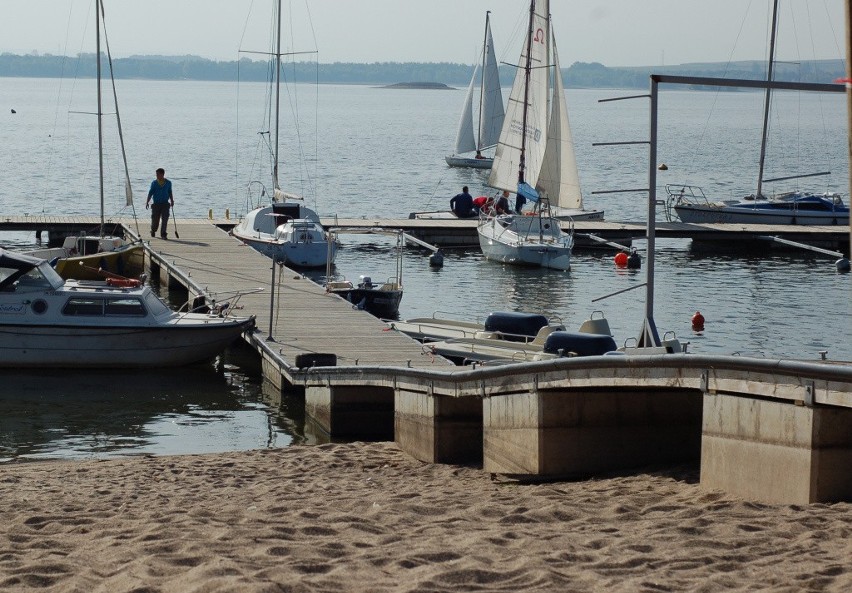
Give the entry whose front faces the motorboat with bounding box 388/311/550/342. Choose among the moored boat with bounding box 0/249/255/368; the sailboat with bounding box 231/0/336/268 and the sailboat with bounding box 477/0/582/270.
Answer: the moored boat

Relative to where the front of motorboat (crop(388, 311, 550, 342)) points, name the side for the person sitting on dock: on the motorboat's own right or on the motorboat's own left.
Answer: on the motorboat's own right

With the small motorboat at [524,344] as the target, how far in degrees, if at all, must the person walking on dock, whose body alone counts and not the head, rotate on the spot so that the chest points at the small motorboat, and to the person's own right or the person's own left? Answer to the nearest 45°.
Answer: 0° — they already face it

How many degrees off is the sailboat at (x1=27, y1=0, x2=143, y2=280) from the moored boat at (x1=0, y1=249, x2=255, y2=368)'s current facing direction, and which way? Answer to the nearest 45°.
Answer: approximately 90° to its left

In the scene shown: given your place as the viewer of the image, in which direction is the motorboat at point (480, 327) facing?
facing to the left of the viewer

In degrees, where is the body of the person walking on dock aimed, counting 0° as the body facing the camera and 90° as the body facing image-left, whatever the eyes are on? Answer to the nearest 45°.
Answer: approximately 0°

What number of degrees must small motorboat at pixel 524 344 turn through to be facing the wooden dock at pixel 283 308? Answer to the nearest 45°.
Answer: approximately 45° to its right
